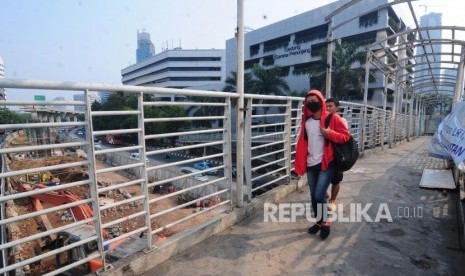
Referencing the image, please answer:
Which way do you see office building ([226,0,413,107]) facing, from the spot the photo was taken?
facing the viewer and to the left of the viewer

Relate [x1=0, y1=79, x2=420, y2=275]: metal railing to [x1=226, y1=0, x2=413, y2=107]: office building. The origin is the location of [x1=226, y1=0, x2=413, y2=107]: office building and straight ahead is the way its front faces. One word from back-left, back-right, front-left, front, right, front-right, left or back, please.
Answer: front-left
